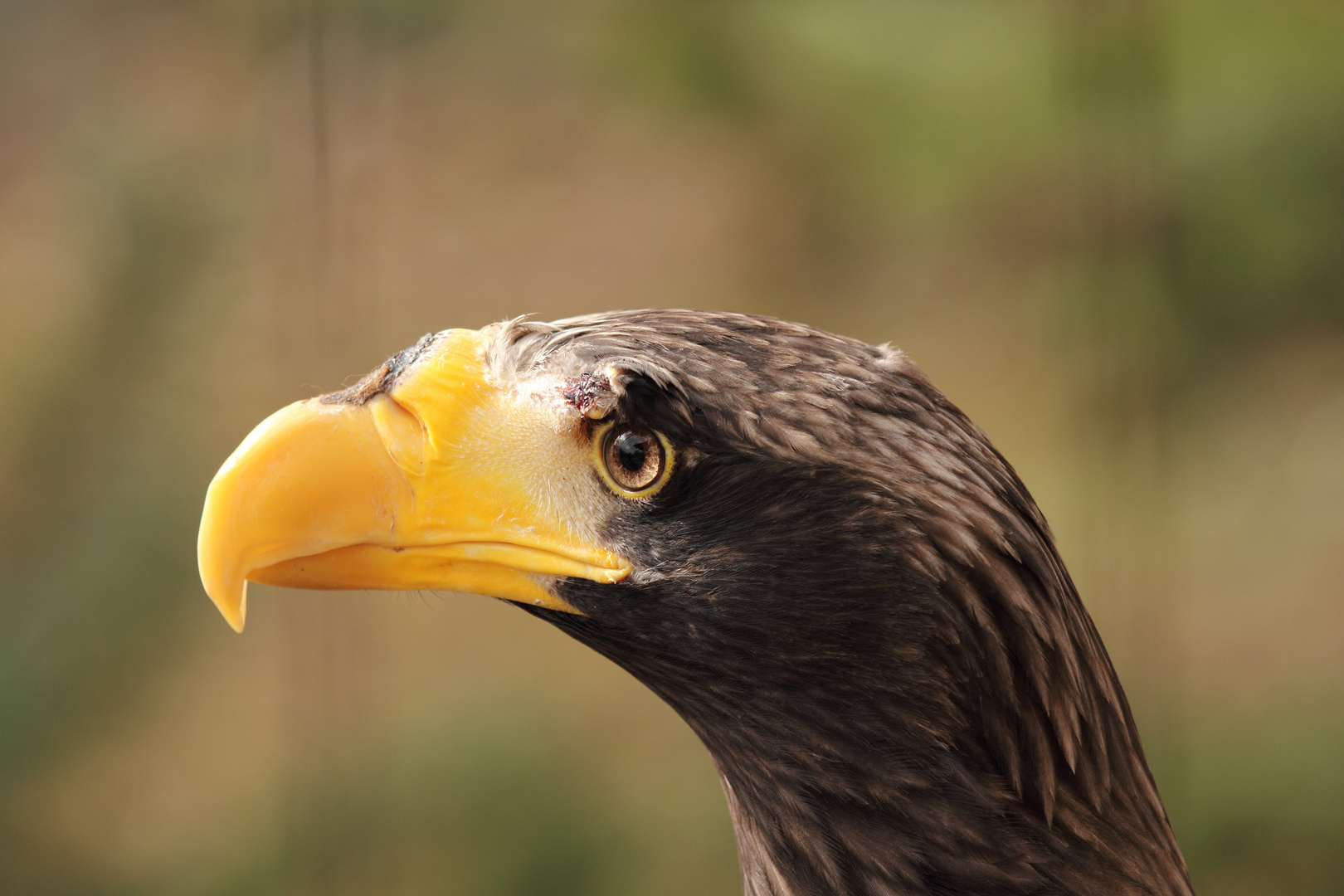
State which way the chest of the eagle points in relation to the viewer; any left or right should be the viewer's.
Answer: facing to the left of the viewer

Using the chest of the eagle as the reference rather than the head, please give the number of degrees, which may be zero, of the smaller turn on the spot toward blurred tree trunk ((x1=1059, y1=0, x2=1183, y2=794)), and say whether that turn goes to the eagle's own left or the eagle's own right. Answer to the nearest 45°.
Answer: approximately 135° to the eagle's own right
